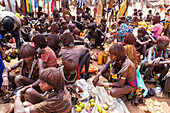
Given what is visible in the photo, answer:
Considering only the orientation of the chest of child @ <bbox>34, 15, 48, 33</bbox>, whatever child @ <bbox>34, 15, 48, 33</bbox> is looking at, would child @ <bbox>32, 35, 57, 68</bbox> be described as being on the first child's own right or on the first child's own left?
on the first child's own left

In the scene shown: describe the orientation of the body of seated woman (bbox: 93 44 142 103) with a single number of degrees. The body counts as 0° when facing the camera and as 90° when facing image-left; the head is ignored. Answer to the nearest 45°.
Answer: approximately 45°

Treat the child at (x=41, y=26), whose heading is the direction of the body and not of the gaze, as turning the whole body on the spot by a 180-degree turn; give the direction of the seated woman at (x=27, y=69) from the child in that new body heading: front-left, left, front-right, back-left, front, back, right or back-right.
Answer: back-right

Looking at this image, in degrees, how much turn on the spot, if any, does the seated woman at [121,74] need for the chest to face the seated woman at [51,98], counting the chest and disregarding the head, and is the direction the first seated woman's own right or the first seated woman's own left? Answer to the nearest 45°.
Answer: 0° — they already face them

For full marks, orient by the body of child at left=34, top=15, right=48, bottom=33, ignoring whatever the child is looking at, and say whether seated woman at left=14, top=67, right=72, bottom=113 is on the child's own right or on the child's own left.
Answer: on the child's own left

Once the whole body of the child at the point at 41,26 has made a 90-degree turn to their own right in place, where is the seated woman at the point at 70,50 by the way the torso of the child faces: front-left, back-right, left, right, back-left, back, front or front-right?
back-left

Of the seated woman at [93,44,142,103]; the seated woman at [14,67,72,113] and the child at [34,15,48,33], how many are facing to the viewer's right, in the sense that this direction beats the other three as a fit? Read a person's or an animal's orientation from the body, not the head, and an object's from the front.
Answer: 0

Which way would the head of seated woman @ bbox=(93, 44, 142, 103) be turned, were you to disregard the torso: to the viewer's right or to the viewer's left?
to the viewer's left

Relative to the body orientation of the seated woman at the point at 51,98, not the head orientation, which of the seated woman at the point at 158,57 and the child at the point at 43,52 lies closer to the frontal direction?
the child

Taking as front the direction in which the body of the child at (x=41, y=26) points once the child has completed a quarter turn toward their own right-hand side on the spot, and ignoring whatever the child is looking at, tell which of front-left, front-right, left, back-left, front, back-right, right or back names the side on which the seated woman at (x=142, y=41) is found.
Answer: back

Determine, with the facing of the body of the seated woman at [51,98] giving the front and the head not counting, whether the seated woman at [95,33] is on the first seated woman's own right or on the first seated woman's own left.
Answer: on the first seated woman's own right

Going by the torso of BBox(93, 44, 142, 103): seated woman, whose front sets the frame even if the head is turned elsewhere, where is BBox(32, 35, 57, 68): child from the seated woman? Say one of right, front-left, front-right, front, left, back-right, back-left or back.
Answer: front-right

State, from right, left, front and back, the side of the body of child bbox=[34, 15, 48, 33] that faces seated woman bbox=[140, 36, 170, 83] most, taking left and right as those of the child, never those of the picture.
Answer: left

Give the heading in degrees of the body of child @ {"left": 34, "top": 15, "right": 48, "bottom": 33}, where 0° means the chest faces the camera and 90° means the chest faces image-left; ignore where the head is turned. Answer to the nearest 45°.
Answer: approximately 45°
